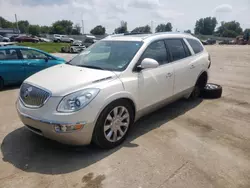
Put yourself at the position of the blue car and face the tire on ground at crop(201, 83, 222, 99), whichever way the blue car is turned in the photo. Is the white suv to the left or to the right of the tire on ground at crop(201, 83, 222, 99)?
right

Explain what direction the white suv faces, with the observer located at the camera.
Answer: facing the viewer and to the left of the viewer

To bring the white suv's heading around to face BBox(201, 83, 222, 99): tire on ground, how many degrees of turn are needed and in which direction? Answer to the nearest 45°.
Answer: approximately 180°

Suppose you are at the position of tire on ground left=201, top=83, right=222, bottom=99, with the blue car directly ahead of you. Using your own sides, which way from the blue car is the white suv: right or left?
left

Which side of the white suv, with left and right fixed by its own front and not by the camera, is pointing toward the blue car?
right
